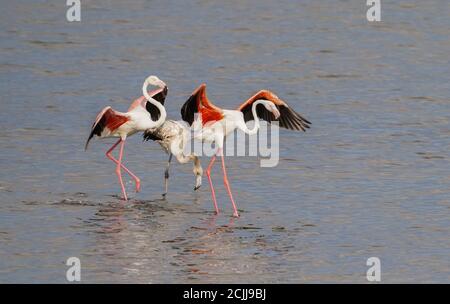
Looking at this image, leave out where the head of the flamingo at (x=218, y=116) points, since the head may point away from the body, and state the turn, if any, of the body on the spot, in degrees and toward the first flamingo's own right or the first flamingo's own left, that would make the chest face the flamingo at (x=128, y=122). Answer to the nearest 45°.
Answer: approximately 135° to the first flamingo's own right

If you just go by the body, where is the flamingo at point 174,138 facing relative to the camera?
to the viewer's right

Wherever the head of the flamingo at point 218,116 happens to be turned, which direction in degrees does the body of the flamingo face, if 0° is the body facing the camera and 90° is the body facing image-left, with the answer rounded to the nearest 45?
approximately 315°

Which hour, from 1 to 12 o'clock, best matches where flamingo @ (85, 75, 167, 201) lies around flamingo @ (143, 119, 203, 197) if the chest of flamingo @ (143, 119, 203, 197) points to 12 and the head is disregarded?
flamingo @ (85, 75, 167, 201) is roughly at 6 o'clock from flamingo @ (143, 119, 203, 197).
